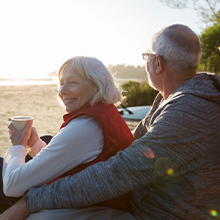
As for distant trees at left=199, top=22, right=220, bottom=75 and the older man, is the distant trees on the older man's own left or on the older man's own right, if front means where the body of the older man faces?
on the older man's own right

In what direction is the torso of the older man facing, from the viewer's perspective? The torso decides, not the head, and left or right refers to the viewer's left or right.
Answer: facing away from the viewer and to the left of the viewer
